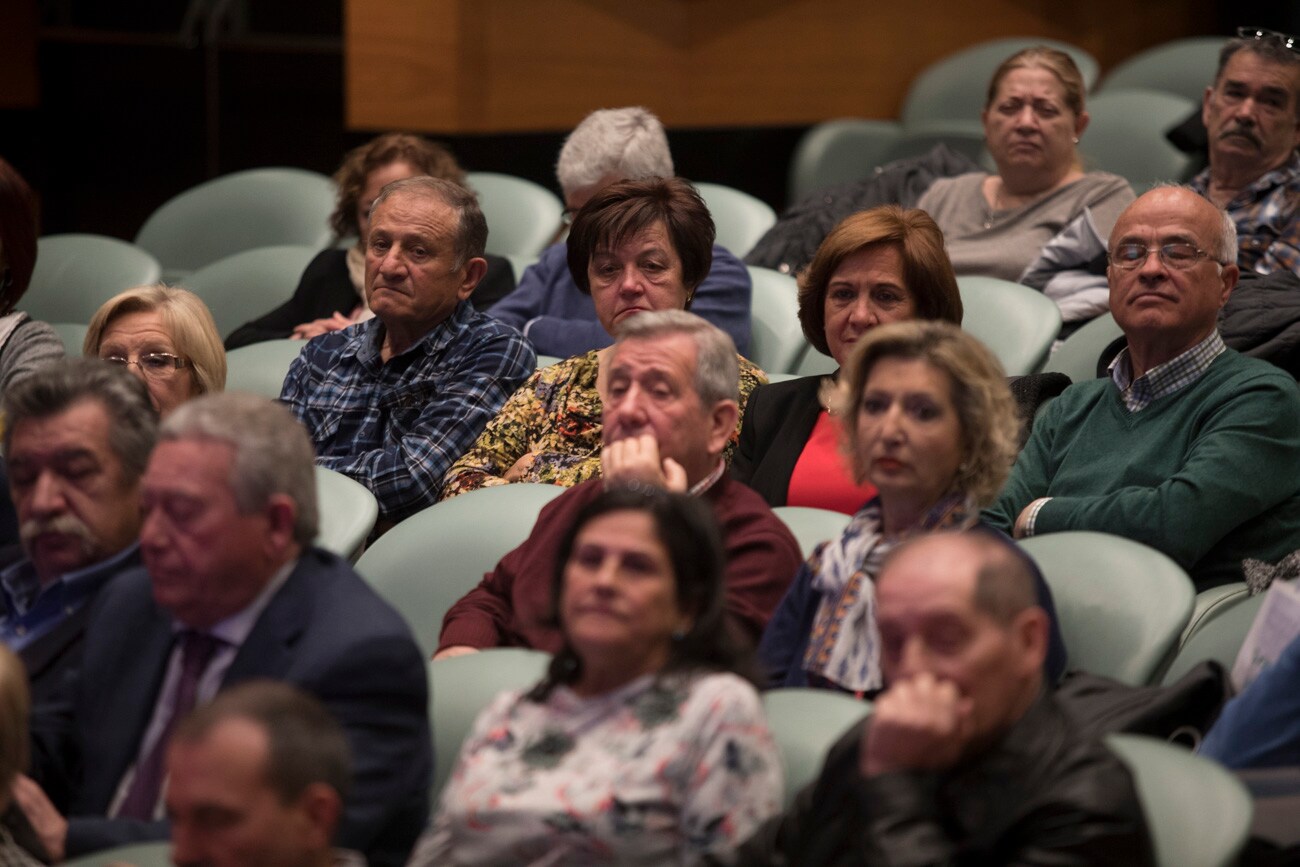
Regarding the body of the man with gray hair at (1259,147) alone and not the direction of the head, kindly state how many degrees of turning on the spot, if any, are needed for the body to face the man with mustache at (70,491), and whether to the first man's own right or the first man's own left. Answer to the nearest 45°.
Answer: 0° — they already face them

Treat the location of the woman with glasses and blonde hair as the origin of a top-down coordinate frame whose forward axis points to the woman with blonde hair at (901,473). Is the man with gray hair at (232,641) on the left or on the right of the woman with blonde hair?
right

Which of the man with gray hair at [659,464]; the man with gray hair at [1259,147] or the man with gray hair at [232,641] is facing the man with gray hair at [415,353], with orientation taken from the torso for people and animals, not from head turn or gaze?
the man with gray hair at [1259,147]

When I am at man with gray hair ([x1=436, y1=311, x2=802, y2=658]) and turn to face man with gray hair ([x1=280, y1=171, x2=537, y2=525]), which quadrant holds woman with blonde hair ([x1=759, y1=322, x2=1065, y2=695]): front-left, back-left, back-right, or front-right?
back-right

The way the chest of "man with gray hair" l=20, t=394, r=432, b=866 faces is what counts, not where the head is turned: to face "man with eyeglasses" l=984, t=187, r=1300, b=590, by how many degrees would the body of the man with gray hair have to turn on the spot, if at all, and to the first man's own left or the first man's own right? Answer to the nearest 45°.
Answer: approximately 135° to the first man's own left

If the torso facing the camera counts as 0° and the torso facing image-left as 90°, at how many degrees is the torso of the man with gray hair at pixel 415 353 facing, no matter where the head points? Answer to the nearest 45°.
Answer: approximately 45°

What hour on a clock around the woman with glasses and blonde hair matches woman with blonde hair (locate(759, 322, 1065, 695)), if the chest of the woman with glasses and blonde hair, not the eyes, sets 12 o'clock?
The woman with blonde hair is roughly at 9 o'clock from the woman with glasses and blonde hair.

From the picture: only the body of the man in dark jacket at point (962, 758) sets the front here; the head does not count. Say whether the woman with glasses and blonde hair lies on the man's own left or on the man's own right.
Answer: on the man's own right

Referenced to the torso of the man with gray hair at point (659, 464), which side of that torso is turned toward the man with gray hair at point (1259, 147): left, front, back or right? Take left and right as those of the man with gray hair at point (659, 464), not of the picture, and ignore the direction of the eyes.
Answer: back

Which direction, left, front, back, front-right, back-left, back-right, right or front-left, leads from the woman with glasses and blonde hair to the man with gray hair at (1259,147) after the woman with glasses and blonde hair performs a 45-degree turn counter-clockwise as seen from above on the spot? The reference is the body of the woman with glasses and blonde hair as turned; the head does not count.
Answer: left

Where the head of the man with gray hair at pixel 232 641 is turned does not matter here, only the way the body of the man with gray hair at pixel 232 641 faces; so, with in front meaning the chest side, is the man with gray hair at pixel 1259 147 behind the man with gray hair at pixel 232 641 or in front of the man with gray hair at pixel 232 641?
behind
